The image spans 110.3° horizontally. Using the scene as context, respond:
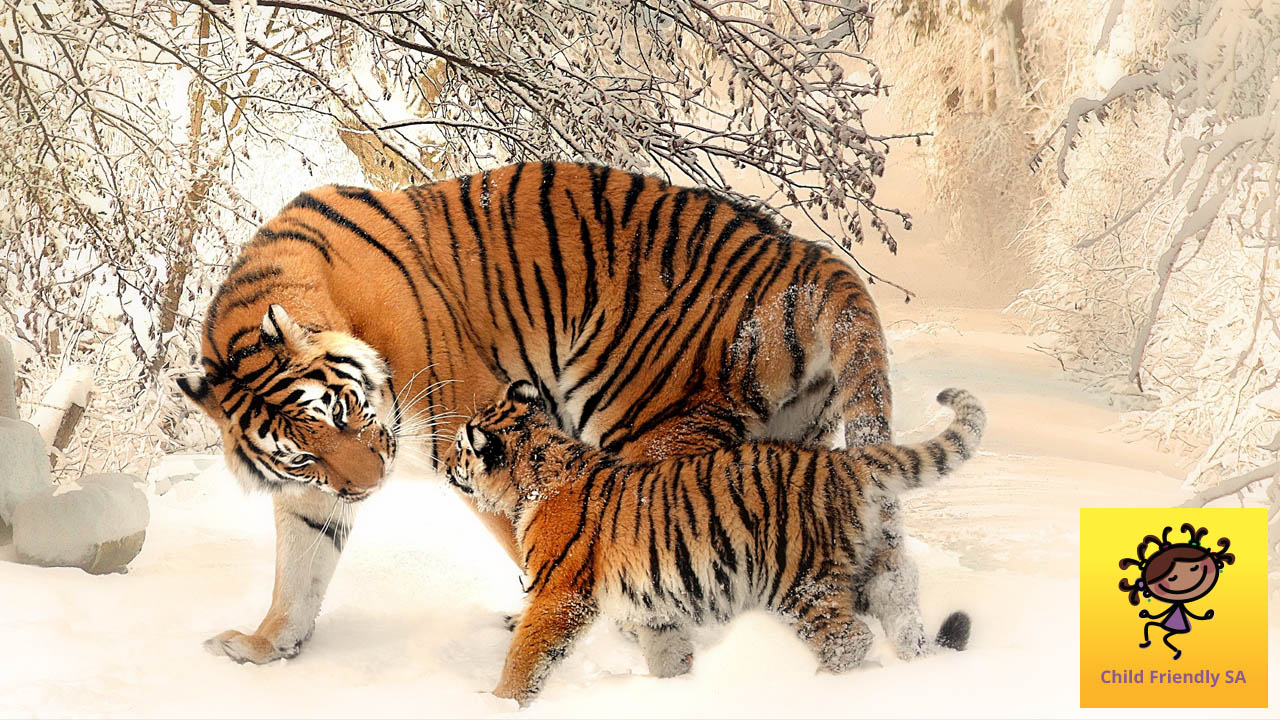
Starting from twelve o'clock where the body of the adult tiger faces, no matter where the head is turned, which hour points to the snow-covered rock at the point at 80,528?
The snow-covered rock is roughly at 1 o'clock from the adult tiger.

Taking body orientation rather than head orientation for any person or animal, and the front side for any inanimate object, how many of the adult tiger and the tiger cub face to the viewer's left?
2

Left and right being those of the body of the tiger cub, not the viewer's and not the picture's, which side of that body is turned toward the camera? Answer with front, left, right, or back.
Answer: left

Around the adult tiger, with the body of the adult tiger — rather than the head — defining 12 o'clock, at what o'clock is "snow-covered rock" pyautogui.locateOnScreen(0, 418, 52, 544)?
The snow-covered rock is roughly at 1 o'clock from the adult tiger.

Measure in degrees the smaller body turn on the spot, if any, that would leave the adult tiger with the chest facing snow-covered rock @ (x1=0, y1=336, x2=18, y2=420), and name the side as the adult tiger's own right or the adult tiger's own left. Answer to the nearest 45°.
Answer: approximately 45° to the adult tiger's own right

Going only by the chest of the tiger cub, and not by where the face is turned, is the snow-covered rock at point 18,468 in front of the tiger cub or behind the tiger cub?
in front

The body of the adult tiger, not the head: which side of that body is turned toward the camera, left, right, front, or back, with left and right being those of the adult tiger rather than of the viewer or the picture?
left

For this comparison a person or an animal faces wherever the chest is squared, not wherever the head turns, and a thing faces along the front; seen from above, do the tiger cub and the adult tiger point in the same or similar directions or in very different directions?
same or similar directions

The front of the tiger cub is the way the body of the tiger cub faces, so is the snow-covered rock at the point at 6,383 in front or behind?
in front
